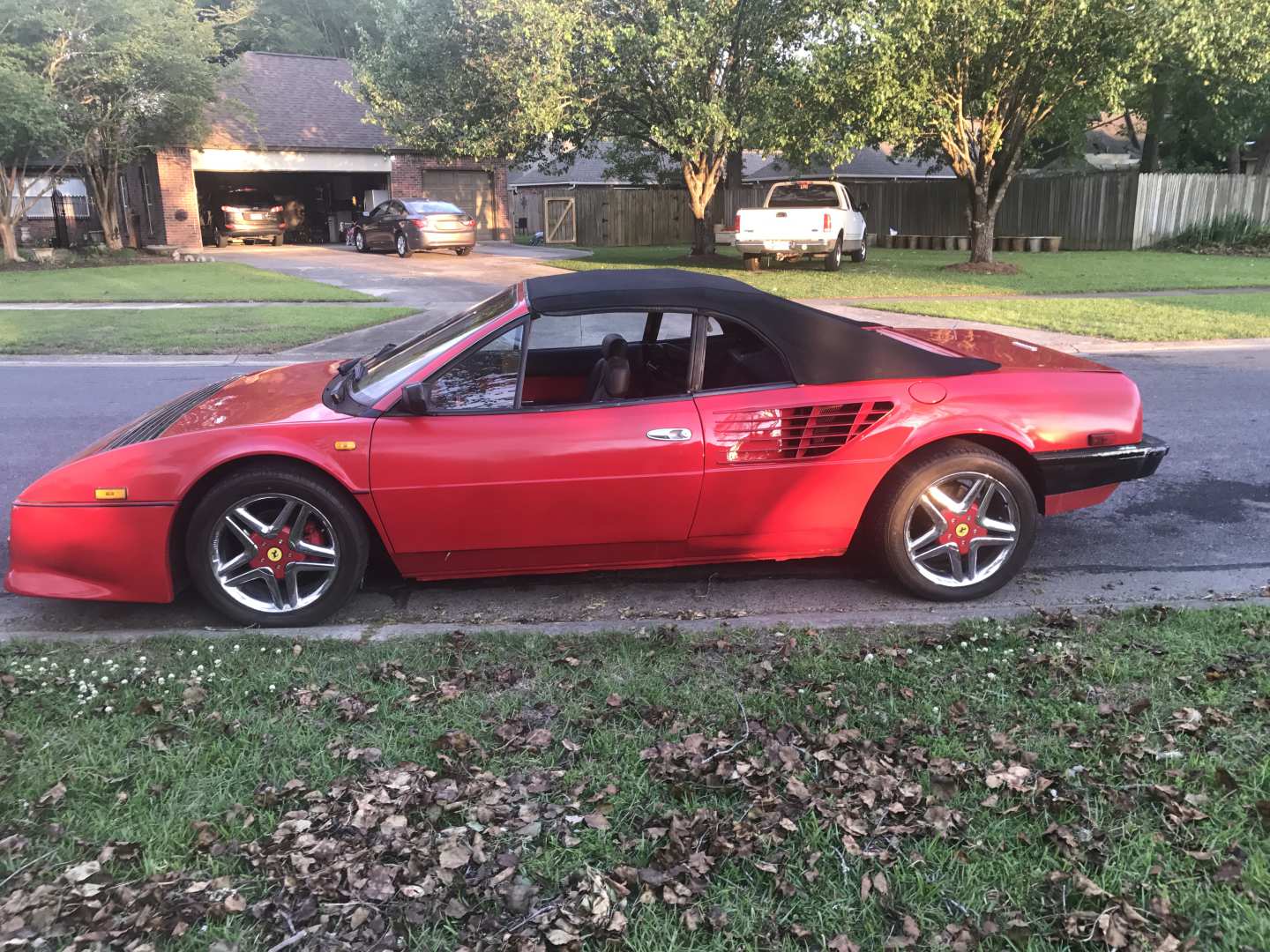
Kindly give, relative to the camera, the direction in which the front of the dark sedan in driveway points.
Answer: facing away from the viewer and to the left of the viewer

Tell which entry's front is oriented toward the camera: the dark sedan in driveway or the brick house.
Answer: the brick house

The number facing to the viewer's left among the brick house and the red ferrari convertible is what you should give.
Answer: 1

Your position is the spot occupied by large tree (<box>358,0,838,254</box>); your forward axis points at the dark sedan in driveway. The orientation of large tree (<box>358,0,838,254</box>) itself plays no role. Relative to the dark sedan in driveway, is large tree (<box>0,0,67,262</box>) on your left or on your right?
left

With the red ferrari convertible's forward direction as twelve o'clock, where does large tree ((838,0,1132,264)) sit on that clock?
The large tree is roughly at 4 o'clock from the red ferrari convertible.

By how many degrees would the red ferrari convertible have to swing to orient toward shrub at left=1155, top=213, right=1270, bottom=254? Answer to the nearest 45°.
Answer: approximately 135° to its right

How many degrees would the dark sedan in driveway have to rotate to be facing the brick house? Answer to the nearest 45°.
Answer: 0° — it already faces it

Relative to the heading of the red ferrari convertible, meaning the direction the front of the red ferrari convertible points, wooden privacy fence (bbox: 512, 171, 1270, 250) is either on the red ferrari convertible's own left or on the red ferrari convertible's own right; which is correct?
on the red ferrari convertible's own right

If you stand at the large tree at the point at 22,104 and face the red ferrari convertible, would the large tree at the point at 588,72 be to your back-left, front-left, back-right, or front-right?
front-left

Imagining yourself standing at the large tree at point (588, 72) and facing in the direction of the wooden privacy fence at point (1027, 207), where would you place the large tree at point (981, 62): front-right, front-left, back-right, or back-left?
front-right

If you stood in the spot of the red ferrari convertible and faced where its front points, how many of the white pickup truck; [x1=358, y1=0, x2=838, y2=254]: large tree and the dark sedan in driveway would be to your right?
3

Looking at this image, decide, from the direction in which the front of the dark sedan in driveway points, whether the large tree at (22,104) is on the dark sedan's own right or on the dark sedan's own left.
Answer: on the dark sedan's own left

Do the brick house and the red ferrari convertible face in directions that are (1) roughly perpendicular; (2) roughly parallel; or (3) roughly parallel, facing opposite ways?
roughly perpendicular

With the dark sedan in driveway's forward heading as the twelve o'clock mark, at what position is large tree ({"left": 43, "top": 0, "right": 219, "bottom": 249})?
The large tree is roughly at 10 o'clock from the dark sedan in driveway.

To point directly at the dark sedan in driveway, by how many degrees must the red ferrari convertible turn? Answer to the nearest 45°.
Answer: approximately 90° to its right

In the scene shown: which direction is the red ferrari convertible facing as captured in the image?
to the viewer's left

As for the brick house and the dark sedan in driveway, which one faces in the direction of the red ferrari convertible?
the brick house

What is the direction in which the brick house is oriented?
toward the camera
